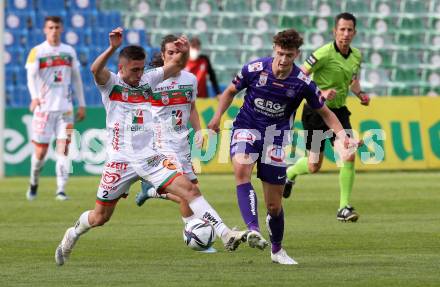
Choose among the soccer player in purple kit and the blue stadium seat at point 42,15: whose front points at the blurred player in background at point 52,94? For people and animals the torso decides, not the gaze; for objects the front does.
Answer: the blue stadium seat

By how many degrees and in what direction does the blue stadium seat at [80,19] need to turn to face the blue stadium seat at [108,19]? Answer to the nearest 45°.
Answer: approximately 90° to its left

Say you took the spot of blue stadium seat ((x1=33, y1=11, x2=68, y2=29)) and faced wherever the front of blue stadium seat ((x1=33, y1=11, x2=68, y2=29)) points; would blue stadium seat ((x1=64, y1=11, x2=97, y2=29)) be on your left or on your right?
on your left

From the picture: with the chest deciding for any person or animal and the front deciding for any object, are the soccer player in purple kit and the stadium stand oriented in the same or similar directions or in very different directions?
same or similar directions

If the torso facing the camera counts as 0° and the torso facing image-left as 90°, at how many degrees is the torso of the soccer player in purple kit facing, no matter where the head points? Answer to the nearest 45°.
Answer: approximately 0°

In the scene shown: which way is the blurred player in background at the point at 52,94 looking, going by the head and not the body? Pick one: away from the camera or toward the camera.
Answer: toward the camera

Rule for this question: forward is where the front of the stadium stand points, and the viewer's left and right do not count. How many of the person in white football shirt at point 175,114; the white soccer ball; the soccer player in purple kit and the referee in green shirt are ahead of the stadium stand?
4

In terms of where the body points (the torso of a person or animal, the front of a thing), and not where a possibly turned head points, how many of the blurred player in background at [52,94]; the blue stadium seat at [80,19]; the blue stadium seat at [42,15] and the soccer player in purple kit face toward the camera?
4

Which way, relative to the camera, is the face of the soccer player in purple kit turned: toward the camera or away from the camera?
toward the camera

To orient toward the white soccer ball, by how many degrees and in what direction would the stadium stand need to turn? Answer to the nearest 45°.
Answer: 0° — it already faces it

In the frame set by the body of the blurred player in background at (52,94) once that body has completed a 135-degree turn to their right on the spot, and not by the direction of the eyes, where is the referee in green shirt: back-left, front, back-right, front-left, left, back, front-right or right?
back

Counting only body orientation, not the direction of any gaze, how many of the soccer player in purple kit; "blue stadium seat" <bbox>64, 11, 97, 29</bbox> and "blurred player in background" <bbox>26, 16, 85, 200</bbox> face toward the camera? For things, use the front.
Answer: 3

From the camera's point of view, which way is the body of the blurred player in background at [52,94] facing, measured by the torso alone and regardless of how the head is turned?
toward the camera

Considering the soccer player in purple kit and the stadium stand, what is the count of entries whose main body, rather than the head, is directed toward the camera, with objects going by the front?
2

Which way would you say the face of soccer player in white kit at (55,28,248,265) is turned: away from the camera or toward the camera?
toward the camera

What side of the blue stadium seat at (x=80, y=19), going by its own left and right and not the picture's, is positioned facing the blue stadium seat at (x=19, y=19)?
right

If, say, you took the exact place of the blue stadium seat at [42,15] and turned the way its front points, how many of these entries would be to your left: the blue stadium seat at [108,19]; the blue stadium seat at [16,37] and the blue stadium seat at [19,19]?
1

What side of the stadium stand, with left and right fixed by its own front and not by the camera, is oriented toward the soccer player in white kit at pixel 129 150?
front
